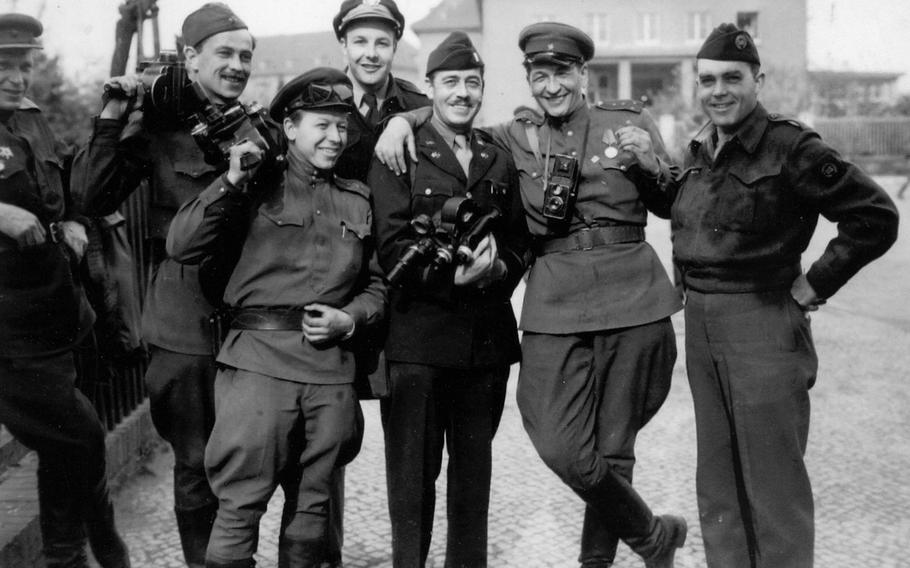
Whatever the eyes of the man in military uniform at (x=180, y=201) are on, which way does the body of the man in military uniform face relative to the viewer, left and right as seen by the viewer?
facing the viewer and to the right of the viewer

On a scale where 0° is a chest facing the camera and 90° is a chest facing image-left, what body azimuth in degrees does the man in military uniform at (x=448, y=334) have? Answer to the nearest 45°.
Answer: approximately 0°

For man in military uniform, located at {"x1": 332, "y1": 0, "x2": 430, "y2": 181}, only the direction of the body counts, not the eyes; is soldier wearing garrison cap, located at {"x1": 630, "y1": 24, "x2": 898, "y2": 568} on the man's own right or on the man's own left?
on the man's own left

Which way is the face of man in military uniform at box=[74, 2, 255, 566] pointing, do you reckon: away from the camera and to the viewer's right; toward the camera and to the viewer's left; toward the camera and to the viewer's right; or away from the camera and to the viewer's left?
toward the camera and to the viewer's right

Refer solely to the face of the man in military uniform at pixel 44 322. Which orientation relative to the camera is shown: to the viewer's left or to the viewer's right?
to the viewer's right

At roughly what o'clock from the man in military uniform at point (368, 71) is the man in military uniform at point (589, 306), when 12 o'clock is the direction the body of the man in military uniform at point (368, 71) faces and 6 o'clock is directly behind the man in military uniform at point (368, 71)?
the man in military uniform at point (589, 306) is roughly at 10 o'clock from the man in military uniform at point (368, 71).

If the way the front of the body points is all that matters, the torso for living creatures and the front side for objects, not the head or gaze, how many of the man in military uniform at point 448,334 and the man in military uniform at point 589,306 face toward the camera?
2

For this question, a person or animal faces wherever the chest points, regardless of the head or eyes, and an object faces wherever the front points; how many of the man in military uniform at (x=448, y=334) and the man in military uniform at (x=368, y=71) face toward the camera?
2

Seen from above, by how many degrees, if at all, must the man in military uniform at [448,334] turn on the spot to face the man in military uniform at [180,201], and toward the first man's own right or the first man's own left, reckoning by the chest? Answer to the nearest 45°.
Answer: approximately 90° to the first man's own right

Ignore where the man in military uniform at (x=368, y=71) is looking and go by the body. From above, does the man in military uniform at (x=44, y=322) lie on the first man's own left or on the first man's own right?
on the first man's own right

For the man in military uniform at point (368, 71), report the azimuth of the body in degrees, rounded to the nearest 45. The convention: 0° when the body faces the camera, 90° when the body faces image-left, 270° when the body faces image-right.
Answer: approximately 0°

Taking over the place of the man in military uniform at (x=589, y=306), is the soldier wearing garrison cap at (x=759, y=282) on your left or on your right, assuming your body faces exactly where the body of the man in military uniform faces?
on your left

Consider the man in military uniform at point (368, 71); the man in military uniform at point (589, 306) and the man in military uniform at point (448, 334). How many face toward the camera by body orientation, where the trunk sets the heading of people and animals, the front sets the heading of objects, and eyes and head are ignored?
3
